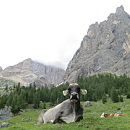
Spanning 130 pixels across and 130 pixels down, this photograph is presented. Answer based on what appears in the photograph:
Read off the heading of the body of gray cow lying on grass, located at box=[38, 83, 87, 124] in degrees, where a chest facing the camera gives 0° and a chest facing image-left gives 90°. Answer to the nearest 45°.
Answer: approximately 315°
